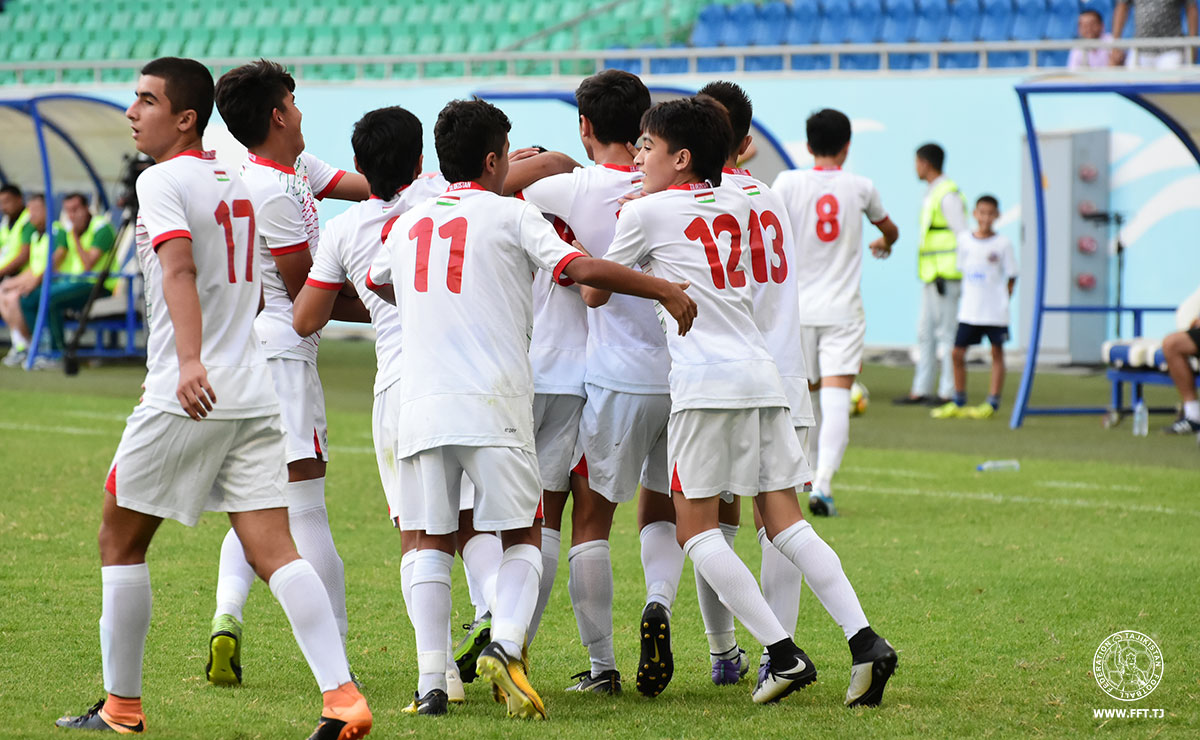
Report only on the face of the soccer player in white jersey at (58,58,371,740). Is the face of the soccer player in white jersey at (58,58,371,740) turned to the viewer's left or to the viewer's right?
to the viewer's left

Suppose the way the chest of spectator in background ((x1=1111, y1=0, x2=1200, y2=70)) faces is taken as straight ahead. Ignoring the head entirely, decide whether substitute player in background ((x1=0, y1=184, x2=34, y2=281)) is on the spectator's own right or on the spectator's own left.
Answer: on the spectator's own right

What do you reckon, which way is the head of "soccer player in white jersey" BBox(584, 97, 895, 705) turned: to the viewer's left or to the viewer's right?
to the viewer's left

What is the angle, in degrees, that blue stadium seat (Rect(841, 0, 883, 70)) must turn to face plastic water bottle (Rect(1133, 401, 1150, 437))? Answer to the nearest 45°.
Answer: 0° — it already faces it

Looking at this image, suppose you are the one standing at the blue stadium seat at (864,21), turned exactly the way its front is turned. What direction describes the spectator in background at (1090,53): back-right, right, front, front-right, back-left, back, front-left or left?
front-left

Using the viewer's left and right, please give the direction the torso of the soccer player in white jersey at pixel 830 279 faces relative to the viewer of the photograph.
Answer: facing away from the viewer

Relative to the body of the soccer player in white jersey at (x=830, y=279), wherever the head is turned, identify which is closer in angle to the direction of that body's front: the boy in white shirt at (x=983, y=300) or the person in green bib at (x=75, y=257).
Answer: the boy in white shirt

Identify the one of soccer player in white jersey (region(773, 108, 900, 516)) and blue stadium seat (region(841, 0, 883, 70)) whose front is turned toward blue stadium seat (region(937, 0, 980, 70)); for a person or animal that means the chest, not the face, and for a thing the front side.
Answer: the soccer player in white jersey

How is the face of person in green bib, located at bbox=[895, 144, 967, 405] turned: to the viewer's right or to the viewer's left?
to the viewer's left
